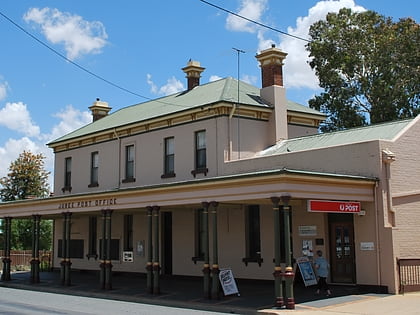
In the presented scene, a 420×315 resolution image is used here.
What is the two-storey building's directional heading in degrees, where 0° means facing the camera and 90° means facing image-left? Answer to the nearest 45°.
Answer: approximately 45°

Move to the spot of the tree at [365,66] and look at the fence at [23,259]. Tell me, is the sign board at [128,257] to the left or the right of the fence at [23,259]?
left

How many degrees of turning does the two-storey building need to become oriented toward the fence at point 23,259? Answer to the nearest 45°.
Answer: approximately 90° to its right

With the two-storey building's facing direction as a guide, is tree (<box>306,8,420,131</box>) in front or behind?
behind
